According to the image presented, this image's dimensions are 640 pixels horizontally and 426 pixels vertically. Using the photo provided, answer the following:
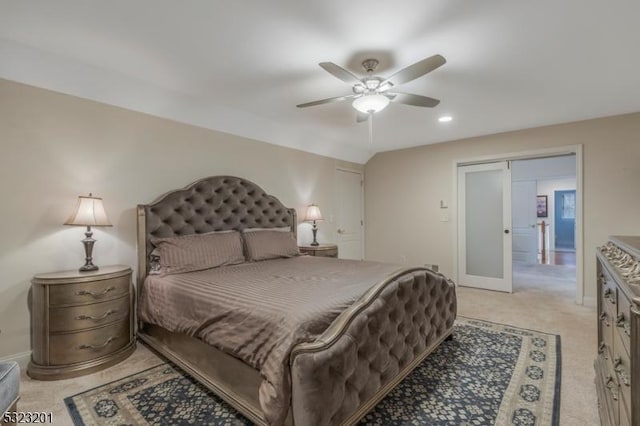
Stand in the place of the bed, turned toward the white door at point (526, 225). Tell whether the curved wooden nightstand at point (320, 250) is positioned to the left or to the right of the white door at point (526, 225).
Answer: left

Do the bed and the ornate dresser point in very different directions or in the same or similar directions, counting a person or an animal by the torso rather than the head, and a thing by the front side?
very different directions

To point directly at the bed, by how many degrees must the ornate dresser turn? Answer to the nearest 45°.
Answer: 0° — it already faces it

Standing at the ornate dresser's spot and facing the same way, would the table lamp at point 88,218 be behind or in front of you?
in front

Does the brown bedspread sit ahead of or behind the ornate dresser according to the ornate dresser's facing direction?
ahead

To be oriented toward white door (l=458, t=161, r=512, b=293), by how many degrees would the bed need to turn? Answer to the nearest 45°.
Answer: approximately 90° to its left

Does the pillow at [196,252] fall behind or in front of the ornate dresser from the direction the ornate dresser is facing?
in front

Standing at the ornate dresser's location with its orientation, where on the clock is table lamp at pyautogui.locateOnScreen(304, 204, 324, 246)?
The table lamp is roughly at 1 o'clock from the ornate dresser.

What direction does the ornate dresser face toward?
to the viewer's left

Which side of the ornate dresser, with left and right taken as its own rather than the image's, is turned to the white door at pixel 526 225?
right

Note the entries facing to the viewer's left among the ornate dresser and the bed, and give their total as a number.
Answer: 1
